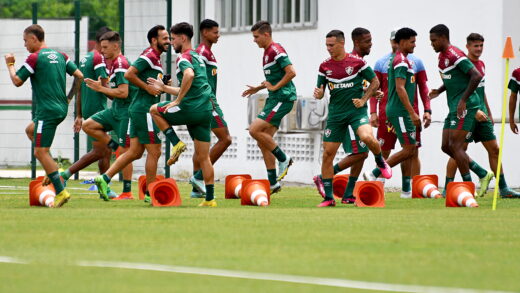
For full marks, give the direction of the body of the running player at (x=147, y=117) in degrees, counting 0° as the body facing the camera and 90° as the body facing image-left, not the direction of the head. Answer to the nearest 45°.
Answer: approximately 270°

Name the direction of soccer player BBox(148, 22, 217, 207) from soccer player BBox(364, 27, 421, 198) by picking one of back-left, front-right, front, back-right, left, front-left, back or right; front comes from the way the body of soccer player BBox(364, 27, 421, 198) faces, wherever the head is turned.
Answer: back-right

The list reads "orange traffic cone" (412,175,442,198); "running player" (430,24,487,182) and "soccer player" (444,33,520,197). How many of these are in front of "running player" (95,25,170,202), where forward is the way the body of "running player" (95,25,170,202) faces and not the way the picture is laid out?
3

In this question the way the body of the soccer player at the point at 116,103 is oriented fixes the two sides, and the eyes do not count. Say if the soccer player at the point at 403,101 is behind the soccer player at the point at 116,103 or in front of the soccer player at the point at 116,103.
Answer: behind

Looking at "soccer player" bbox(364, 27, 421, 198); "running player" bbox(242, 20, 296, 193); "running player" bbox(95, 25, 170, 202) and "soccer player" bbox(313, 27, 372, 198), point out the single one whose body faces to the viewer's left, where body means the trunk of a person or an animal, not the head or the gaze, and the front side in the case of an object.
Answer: "running player" bbox(242, 20, 296, 193)

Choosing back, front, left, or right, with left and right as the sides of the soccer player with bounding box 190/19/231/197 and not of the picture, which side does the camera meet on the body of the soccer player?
right
